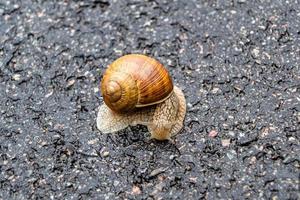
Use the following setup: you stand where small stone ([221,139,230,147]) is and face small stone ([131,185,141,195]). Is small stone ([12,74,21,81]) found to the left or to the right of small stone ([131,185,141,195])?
right

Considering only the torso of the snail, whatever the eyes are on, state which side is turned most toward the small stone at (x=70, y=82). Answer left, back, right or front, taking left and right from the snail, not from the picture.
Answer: back

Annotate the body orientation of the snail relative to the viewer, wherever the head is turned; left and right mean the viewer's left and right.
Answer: facing the viewer and to the right of the viewer

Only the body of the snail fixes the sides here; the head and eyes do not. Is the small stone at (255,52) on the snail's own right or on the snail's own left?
on the snail's own left

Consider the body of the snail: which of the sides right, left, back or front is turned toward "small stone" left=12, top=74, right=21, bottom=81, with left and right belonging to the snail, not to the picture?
back

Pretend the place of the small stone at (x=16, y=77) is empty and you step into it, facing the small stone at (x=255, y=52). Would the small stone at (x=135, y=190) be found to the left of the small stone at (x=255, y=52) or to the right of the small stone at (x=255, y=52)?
right
